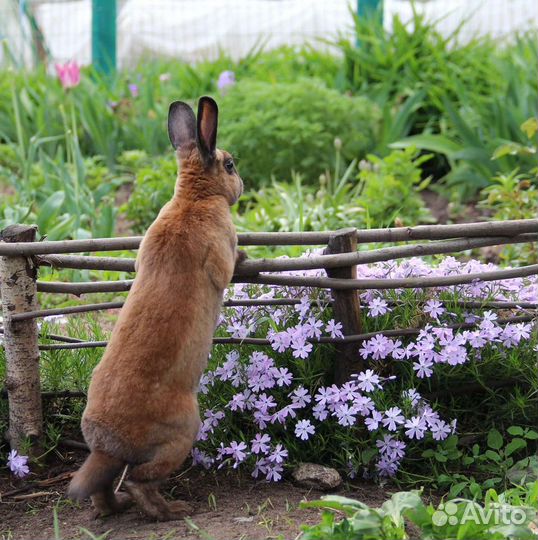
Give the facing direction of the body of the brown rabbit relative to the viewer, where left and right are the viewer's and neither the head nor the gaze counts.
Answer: facing away from the viewer and to the right of the viewer

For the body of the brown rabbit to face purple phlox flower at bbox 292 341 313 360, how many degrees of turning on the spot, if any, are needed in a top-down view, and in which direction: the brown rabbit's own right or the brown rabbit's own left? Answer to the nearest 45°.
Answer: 0° — it already faces it

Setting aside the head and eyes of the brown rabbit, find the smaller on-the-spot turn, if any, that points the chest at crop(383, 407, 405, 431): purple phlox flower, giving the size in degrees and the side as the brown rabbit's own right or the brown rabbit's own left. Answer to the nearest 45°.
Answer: approximately 45° to the brown rabbit's own right

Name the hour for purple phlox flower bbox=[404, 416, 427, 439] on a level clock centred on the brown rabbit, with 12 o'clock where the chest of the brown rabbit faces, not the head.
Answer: The purple phlox flower is roughly at 1 o'clock from the brown rabbit.
